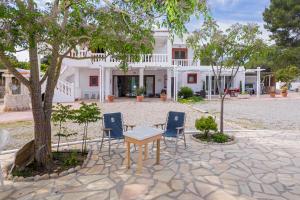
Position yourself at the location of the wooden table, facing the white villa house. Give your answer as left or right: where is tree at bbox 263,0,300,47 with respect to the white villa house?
right

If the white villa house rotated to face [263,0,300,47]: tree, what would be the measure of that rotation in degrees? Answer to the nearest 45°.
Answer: approximately 135° to its left

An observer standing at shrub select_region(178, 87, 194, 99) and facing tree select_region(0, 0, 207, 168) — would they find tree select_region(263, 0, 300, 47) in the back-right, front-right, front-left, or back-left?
back-left

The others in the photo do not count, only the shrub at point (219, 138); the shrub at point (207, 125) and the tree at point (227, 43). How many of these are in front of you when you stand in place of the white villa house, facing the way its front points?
3

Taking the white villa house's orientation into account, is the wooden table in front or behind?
in front

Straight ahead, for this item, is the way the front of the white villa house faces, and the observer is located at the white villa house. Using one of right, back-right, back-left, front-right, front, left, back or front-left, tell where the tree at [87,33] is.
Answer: front

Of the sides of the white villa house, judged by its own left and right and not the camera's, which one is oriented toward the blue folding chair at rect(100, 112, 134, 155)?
front

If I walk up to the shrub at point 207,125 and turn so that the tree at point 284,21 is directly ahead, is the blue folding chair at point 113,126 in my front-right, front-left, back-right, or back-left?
back-left

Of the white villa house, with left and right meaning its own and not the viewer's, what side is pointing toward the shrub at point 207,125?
front

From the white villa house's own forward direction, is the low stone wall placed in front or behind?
in front

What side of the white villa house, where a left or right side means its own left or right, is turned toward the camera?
front
